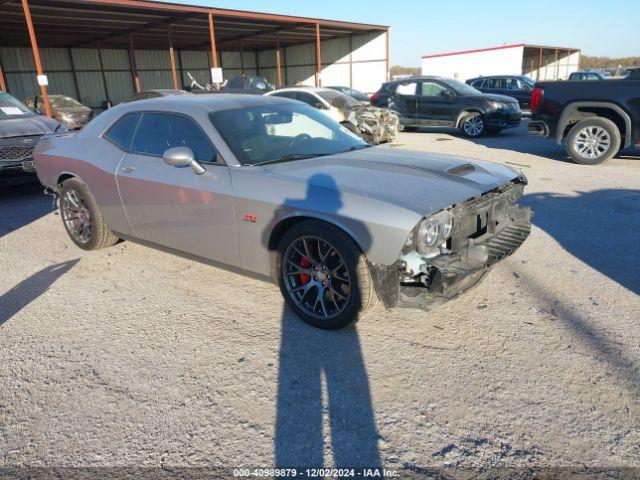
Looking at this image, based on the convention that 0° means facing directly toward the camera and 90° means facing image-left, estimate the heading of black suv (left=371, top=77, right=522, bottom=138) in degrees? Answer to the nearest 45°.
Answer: approximately 315°

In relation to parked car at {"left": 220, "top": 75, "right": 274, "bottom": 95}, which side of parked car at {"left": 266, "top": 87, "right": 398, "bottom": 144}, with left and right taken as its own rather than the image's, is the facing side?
back

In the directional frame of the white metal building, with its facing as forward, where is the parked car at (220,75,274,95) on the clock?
The parked car is roughly at 2 o'clock from the white metal building.

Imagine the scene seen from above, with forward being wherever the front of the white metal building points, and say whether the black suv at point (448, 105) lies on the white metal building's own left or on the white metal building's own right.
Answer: on the white metal building's own right

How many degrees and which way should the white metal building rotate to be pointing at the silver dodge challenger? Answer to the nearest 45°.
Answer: approximately 45° to its right

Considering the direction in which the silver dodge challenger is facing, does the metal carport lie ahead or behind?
behind

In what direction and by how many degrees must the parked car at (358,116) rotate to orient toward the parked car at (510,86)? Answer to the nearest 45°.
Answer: approximately 90° to its left

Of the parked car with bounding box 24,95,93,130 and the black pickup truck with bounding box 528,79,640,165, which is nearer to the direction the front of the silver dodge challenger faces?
the black pickup truck

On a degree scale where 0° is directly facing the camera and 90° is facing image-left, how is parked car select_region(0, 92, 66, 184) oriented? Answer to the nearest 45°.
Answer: approximately 315°

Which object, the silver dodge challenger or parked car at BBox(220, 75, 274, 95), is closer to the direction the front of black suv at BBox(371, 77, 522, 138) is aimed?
the silver dodge challenger

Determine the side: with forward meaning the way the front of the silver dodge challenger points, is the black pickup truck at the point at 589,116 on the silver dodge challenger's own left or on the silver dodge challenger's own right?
on the silver dodge challenger's own left

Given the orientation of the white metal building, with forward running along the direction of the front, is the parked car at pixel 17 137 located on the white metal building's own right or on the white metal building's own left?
on the white metal building's own right
